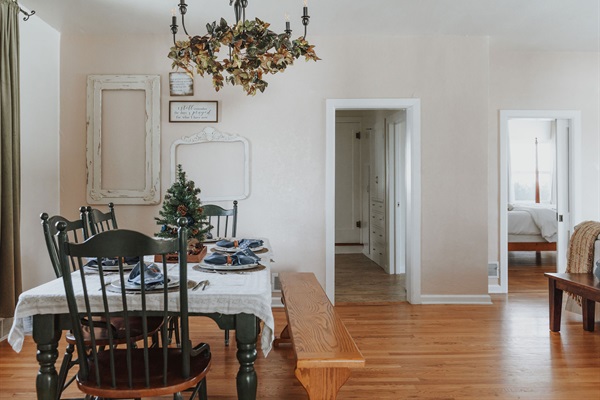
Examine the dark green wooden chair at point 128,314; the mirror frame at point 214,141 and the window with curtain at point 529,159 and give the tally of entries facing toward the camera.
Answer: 2

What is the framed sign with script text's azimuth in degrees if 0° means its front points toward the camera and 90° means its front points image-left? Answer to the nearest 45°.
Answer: approximately 0°

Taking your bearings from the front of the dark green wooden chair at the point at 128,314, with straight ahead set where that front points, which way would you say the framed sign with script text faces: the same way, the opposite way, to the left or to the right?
the opposite way

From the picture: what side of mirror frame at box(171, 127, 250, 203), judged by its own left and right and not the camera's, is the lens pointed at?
front

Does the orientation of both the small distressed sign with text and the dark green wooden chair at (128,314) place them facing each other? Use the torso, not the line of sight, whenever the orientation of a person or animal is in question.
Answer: yes

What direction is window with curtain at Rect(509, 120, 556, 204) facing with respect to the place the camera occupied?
facing the viewer

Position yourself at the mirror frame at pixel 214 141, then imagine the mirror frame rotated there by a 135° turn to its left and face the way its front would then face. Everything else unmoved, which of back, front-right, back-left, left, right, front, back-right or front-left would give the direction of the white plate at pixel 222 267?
back-right

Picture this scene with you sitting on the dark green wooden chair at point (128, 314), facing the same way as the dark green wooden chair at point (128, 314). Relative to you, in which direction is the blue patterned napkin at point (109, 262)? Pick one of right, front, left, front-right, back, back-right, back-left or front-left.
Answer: front

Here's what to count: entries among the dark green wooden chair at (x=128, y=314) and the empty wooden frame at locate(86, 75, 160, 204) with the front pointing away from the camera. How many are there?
1

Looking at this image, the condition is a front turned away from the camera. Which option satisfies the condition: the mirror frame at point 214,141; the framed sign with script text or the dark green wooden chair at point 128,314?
the dark green wooden chair

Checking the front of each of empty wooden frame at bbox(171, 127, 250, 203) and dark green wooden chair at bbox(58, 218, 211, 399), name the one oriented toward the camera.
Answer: the empty wooden frame

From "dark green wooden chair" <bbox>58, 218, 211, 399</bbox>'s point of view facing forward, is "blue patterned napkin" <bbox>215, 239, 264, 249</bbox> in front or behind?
in front

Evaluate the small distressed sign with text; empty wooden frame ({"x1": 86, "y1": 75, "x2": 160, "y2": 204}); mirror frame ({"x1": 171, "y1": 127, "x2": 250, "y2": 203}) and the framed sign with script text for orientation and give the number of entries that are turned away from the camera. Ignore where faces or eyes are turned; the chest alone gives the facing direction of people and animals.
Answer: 0

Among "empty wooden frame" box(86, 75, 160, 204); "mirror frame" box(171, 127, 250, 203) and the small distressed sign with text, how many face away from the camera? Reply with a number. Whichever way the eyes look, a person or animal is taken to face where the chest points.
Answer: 0

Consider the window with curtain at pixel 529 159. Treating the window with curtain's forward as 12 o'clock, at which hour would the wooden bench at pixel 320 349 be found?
The wooden bench is roughly at 12 o'clock from the window with curtain.
